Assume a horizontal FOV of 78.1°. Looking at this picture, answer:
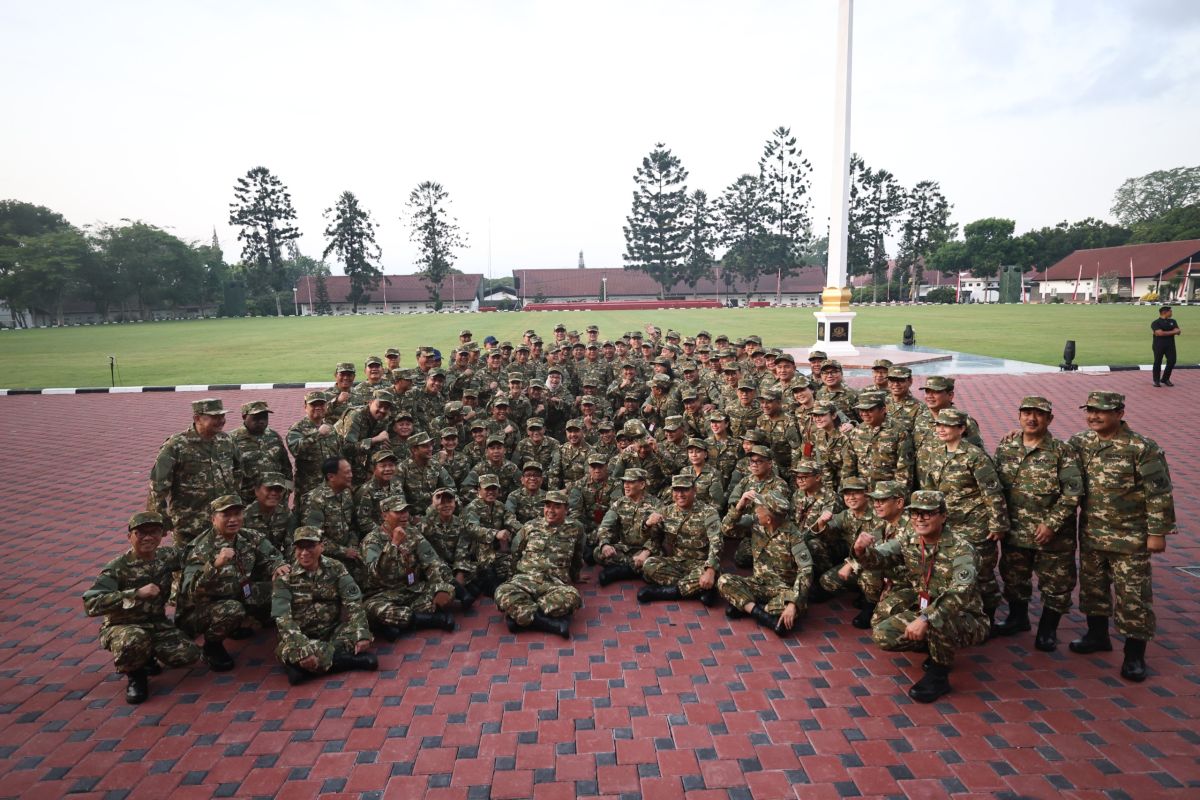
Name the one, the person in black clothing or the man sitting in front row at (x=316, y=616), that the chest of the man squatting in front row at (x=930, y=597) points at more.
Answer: the man sitting in front row

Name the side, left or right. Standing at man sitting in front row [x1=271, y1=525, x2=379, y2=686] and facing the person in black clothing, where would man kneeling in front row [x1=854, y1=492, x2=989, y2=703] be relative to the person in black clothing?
right

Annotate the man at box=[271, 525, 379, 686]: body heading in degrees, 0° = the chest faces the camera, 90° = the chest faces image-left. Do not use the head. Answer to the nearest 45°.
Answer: approximately 0°

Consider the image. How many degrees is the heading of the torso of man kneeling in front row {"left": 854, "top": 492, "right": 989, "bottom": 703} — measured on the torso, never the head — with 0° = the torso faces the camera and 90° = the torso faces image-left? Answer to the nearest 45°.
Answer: approximately 45°
